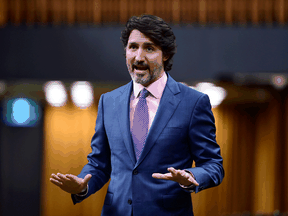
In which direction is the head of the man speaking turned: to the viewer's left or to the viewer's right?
to the viewer's left

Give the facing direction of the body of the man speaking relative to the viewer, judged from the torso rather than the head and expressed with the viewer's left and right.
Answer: facing the viewer and to the left of the viewer
